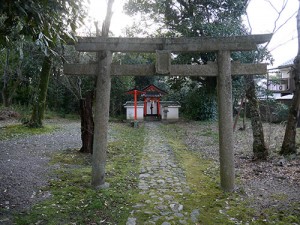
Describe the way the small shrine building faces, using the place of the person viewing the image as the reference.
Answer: facing the viewer

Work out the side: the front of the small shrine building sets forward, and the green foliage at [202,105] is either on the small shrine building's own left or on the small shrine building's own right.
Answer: on the small shrine building's own left
